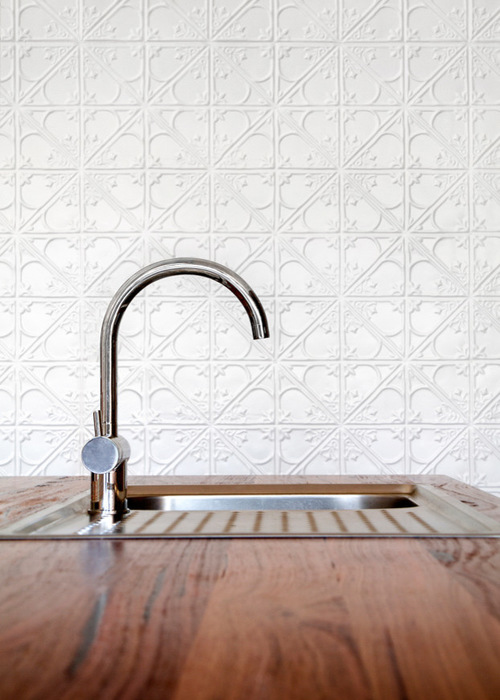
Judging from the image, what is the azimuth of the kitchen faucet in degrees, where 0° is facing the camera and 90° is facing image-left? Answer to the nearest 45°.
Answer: approximately 270°
